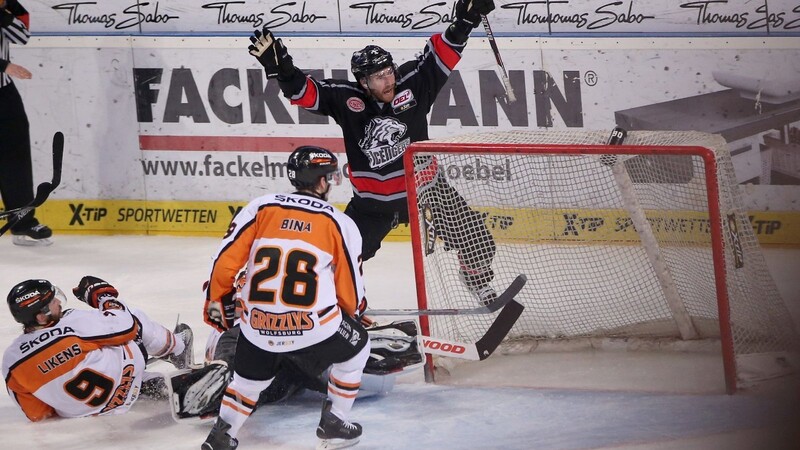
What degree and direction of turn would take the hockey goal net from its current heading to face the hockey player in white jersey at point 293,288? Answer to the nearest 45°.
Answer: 0° — it already faces them

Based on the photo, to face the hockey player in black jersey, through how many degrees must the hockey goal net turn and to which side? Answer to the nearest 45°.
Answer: approximately 135° to its right

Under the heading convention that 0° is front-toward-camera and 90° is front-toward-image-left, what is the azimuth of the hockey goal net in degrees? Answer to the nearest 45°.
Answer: approximately 45°

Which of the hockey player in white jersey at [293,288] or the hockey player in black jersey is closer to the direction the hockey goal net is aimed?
the hockey player in white jersey

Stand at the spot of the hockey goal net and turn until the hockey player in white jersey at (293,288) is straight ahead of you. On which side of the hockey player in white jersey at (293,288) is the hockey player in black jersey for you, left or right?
right
